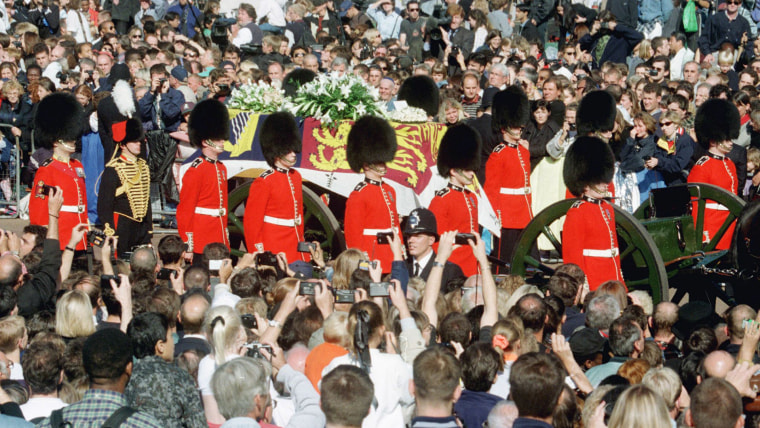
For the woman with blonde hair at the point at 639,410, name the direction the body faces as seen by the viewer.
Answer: away from the camera

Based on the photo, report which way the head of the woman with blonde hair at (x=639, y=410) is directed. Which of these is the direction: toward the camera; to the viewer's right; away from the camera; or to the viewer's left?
away from the camera

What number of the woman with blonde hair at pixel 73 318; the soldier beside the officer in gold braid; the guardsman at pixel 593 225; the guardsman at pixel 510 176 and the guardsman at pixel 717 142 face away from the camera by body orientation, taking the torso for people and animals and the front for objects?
1

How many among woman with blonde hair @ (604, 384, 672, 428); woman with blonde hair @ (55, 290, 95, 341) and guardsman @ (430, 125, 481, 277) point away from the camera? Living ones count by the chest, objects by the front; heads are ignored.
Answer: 2

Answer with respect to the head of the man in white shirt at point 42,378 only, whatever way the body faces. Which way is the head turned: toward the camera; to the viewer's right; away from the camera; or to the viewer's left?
away from the camera

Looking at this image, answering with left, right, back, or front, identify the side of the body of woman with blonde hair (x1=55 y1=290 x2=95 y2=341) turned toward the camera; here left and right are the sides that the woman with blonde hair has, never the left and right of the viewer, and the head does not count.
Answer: back

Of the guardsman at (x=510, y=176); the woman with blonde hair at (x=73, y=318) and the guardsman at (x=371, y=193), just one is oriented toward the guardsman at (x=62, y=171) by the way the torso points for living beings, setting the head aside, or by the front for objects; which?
the woman with blonde hair
